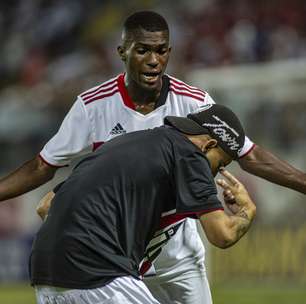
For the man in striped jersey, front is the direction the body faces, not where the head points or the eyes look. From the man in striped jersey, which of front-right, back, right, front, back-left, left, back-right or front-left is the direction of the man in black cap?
front

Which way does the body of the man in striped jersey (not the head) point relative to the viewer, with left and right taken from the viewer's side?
facing the viewer
